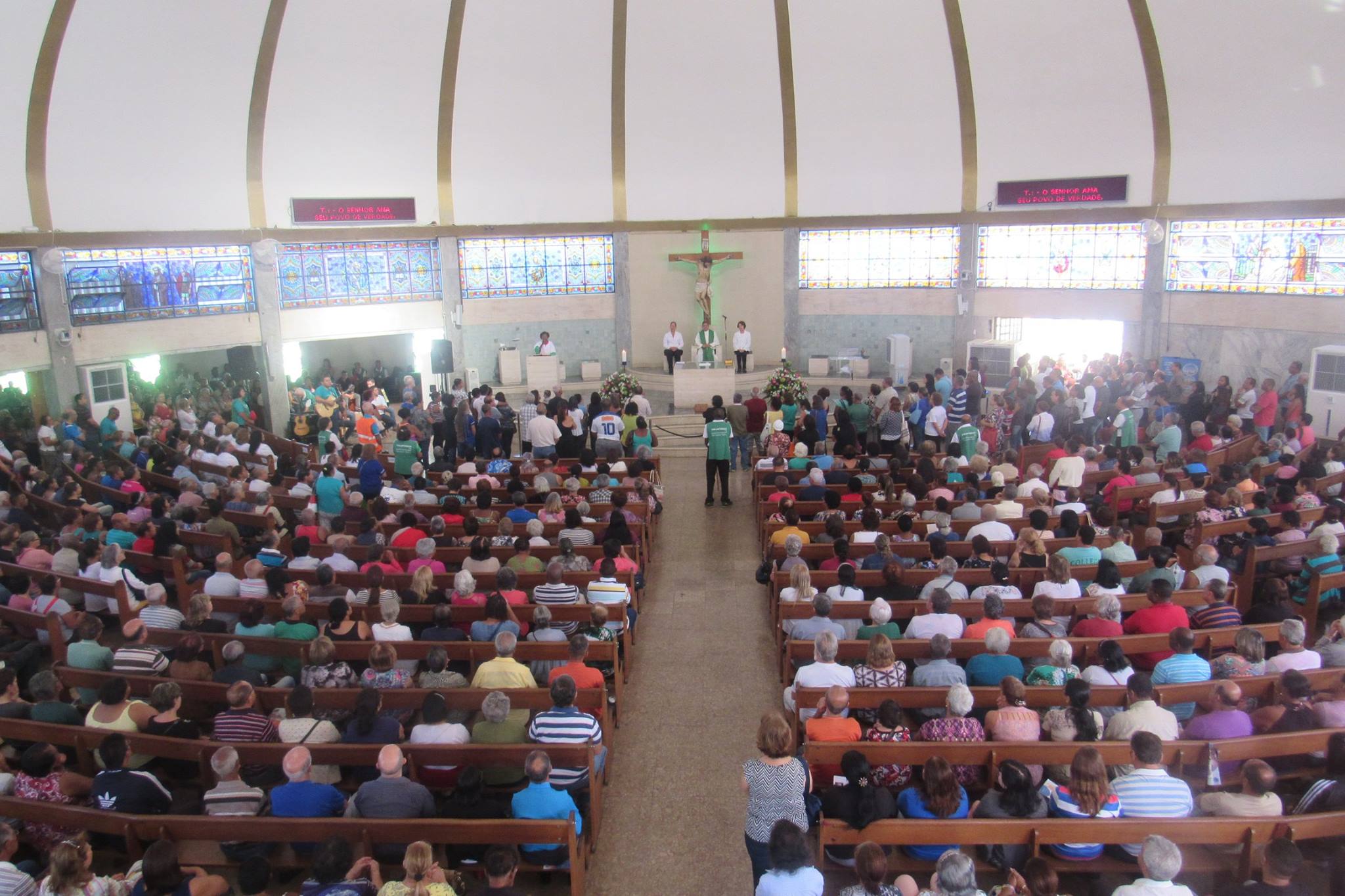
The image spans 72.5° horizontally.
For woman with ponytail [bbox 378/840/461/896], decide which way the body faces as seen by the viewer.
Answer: away from the camera

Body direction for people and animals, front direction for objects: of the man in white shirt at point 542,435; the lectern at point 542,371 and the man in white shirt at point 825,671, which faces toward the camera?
the lectern

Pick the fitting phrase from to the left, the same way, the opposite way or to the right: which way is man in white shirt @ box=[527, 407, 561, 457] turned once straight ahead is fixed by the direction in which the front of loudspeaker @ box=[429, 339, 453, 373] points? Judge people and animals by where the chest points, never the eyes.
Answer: the opposite way

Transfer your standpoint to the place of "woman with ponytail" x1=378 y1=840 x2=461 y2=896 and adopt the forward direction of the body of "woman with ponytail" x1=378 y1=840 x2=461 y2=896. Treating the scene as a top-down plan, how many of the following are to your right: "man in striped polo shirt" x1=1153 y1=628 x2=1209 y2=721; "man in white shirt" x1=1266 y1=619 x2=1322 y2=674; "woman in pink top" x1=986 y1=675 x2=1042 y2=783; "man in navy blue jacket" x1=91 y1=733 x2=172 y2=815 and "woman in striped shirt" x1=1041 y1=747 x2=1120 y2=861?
4

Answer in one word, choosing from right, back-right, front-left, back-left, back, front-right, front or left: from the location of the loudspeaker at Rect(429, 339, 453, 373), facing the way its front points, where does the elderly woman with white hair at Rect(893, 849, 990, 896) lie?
front

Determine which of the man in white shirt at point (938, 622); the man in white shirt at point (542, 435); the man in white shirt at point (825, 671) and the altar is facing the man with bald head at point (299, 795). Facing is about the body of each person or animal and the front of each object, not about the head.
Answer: the altar

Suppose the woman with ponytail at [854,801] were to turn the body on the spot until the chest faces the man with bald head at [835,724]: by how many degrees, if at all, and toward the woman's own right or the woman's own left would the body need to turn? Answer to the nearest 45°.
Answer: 0° — they already face them

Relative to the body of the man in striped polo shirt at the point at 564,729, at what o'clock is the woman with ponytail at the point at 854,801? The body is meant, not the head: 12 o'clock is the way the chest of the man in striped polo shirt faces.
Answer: The woman with ponytail is roughly at 4 o'clock from the man in striped polo shirt.

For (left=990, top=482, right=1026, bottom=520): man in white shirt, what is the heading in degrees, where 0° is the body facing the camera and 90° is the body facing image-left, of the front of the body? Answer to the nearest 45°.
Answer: approximately 180°

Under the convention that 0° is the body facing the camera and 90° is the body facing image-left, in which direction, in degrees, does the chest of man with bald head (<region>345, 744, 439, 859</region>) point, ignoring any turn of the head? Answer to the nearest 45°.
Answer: approximately 180°

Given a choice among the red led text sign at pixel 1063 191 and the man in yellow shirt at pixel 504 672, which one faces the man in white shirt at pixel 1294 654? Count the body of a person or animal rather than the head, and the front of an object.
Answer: the red led text sign

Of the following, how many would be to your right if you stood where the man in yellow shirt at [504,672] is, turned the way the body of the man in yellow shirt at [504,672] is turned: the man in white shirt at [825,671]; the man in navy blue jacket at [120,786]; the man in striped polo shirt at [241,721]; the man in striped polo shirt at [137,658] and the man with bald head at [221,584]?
1

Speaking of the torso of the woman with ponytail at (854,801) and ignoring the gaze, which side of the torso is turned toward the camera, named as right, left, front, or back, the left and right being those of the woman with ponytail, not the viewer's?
back

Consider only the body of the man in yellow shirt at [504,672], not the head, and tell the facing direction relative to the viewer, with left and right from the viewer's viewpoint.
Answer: facing away from the viewer

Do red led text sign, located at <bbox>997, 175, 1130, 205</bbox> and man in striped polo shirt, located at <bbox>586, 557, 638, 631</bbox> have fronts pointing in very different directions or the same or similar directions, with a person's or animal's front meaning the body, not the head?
very different directions

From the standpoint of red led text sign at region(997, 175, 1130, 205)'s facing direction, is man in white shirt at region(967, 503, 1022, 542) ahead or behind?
ahead

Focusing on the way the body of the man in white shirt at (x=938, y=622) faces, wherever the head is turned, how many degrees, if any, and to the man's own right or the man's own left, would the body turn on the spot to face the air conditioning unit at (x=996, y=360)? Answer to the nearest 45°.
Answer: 0° — they already face it
